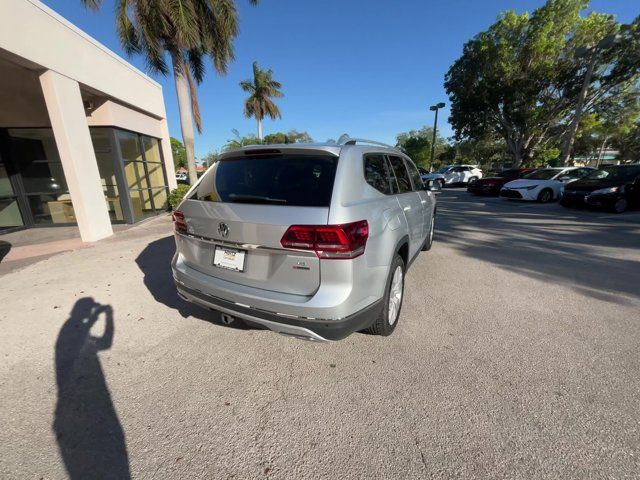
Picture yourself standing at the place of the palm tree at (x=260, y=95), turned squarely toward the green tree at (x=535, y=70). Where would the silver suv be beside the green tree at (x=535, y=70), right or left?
right

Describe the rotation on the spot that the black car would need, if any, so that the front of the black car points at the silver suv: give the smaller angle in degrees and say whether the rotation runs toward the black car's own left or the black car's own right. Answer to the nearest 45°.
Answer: approximately 45° to the black car's own left

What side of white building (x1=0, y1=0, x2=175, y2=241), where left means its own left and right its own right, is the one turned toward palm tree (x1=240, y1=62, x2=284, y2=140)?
left

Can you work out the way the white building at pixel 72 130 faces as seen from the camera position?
facing the viewer and to the right of the viewer

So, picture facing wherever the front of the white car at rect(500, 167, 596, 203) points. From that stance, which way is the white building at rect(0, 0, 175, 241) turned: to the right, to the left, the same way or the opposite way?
the opposite way

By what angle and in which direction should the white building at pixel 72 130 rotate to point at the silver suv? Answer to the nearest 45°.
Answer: approximately 45° to its right

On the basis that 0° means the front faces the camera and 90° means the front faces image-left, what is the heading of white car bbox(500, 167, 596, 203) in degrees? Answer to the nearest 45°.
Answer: approximately 45°

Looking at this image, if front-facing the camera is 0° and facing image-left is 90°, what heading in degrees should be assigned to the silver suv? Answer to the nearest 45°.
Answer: approximately 225°

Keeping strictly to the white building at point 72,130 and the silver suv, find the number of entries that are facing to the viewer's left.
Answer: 0

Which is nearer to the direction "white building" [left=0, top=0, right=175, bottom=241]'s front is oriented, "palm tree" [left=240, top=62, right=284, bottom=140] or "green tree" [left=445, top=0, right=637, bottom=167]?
the green tree

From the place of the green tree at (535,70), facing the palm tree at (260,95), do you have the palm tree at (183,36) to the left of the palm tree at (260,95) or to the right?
left

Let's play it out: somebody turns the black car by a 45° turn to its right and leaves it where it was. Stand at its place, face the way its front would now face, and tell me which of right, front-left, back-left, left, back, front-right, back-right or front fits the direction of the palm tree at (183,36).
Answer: front-left

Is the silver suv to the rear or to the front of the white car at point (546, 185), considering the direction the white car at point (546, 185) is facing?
to the front

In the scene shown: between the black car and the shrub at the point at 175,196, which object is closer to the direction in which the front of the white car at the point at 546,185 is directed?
the shrub
